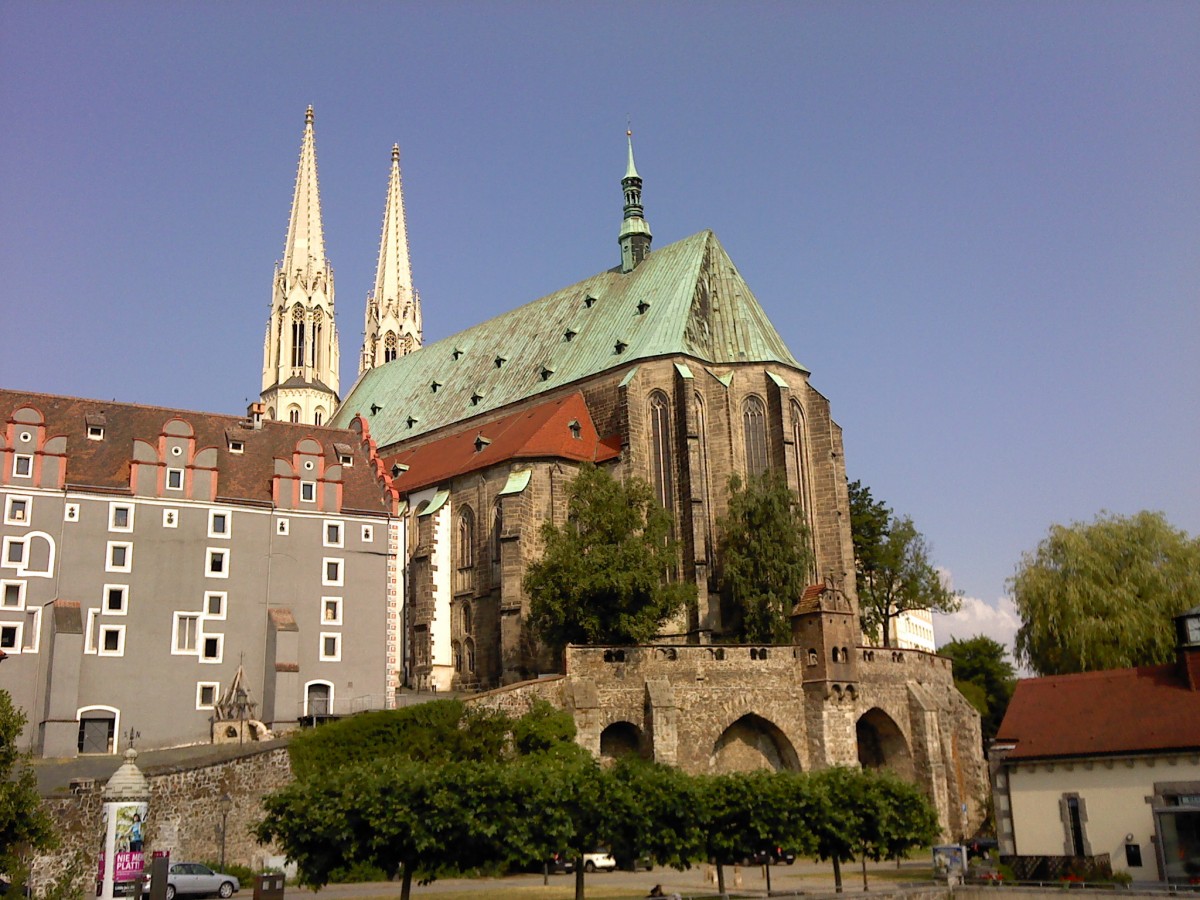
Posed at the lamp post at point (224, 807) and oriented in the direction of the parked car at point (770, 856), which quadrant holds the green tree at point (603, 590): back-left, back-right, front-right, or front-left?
front-left

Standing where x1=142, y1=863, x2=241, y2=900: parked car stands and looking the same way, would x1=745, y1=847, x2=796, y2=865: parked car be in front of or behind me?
in front

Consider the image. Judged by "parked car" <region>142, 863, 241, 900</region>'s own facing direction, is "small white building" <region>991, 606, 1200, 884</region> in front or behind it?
in front

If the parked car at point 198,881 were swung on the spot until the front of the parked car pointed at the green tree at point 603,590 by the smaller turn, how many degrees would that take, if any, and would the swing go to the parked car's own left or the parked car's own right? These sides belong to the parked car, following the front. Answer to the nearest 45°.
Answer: approximately 45° to the parked car's own left

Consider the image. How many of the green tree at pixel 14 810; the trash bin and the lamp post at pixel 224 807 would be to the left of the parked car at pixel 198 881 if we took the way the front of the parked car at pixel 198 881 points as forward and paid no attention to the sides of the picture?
1

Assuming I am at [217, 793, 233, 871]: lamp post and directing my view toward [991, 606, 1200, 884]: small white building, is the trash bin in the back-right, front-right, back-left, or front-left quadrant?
front-right

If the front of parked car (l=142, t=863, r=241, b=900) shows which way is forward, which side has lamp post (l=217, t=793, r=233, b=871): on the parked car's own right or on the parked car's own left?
on the parked car's own left

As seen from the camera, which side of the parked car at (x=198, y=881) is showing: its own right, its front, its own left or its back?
right

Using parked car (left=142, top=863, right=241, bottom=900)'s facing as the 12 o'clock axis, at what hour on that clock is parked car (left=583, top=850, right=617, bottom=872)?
parked car (left=583, top=850, right=617, bottom=872) is roughly at 11 o'clock from parked car (left=142, top=863, right=241, bottom=900).
